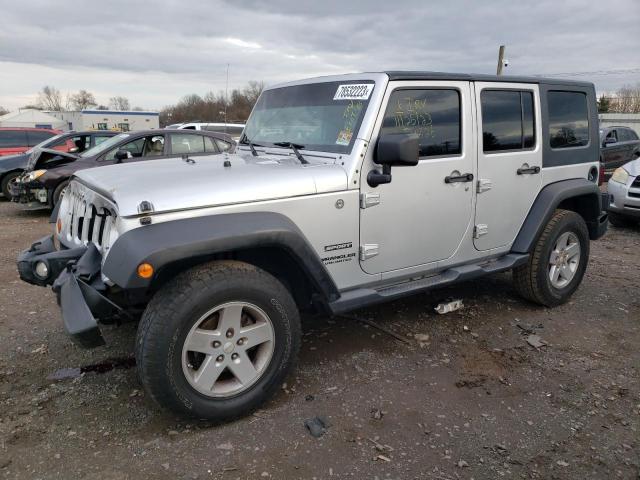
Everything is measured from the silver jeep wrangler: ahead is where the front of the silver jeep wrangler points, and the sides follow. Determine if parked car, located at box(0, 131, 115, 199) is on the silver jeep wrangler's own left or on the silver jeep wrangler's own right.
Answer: on the silver jeep wrangler's own right

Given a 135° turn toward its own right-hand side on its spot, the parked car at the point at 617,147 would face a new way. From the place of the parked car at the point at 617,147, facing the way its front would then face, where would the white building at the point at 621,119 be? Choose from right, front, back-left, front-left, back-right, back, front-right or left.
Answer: front

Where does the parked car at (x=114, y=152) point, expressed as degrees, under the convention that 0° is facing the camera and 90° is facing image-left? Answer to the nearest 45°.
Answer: approximately 45°

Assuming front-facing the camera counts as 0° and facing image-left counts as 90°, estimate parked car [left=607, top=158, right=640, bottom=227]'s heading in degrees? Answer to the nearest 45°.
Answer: approximately 45°
